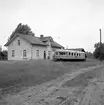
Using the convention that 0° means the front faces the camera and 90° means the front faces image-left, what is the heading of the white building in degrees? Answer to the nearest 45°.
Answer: approximately 315°

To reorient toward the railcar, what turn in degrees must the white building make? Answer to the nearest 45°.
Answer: approximately 45° to its left
